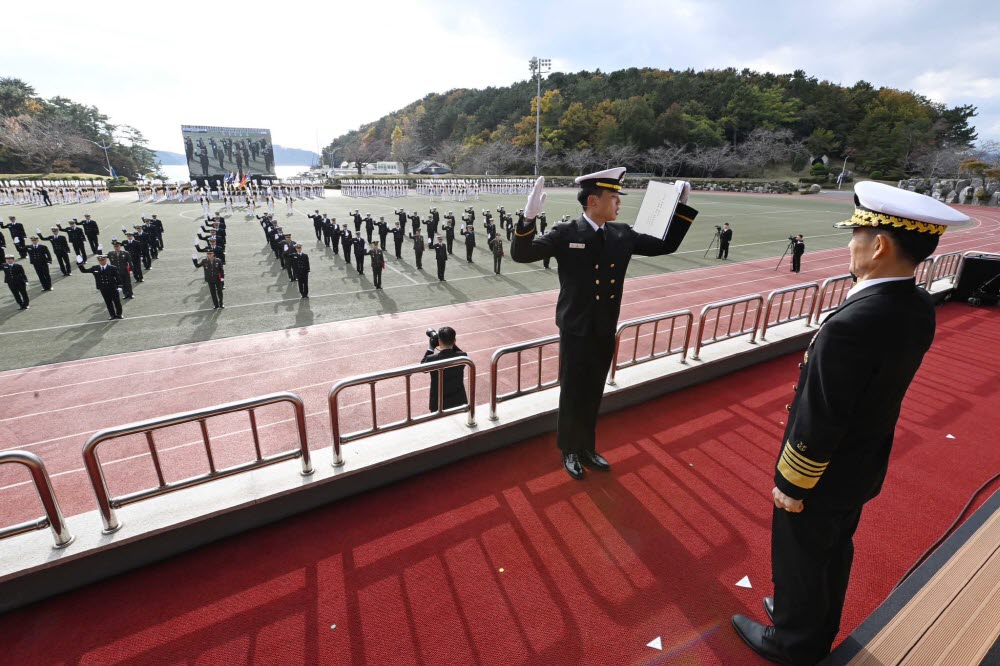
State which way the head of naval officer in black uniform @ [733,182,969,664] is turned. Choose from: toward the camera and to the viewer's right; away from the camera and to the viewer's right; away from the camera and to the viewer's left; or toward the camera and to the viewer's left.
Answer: away from the camera and to the viewer's left

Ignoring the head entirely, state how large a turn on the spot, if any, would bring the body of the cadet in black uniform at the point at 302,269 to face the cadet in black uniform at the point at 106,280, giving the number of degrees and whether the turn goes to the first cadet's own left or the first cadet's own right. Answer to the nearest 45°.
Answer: approximately 90° to the first cadet's own right

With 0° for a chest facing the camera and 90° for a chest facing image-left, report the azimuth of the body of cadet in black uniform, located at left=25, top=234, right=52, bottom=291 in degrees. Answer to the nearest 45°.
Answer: approximately 0°

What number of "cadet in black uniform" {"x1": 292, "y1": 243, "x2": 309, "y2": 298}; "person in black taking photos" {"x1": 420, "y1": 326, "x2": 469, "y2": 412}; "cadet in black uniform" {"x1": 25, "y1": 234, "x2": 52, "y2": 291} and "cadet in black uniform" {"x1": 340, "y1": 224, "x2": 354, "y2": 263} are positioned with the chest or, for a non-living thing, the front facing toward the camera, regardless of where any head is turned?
3

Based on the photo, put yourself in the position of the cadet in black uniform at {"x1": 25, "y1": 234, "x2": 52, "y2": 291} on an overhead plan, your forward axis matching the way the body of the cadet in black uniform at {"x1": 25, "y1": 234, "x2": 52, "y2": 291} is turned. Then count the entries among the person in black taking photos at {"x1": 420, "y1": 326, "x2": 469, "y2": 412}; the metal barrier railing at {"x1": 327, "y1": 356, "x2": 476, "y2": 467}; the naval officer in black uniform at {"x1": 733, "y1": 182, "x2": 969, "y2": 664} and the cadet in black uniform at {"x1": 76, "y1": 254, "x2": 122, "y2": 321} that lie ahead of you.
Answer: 4

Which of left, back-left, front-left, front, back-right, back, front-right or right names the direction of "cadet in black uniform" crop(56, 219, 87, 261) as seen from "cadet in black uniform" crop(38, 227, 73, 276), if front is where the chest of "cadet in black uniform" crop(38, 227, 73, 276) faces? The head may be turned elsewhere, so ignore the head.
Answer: back

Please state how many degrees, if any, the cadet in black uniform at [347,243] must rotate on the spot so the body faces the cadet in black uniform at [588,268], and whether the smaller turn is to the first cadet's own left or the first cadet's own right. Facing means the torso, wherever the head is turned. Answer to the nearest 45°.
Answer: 0° — they already face them

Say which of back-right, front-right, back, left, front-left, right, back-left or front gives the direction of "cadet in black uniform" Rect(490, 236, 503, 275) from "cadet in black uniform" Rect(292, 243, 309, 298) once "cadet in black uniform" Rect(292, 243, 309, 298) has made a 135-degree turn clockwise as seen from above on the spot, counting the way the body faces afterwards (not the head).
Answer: back-right

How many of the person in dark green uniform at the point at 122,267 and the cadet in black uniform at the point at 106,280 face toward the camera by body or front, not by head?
2
